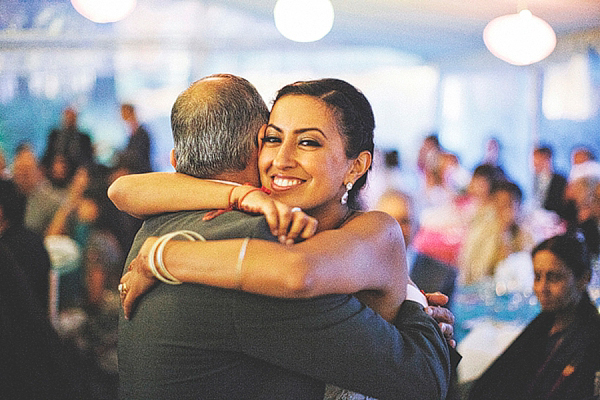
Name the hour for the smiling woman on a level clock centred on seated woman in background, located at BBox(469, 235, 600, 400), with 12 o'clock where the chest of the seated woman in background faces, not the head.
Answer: The smiling woman is roughly at 11 o'clock from the seated woman in background.

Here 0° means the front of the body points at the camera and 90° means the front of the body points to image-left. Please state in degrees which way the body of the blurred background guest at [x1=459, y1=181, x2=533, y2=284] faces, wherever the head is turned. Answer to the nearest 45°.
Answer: approximately 315°

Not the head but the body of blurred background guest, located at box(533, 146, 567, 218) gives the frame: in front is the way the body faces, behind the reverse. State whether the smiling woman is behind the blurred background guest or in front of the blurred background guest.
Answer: in front

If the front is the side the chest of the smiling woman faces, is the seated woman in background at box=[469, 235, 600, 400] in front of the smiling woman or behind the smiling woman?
behind

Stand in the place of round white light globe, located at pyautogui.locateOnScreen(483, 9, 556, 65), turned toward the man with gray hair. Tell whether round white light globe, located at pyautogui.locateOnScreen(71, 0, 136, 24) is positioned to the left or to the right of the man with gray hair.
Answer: right

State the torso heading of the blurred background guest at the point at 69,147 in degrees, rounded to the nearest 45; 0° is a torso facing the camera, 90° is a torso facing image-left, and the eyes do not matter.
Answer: approximately 0°

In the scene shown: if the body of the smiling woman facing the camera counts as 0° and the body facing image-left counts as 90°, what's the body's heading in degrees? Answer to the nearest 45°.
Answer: approximately 45°

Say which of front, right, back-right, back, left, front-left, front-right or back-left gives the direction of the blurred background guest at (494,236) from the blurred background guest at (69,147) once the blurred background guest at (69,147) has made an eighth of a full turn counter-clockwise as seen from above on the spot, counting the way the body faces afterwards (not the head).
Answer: front

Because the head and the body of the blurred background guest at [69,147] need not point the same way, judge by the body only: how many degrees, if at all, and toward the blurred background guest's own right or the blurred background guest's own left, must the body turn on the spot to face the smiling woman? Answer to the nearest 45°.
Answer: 0° — they already face them
